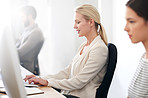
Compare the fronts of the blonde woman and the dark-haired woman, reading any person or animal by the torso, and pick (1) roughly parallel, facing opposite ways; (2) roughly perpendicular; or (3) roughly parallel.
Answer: roughly parallel

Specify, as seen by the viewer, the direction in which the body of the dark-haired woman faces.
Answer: to the viewer's left

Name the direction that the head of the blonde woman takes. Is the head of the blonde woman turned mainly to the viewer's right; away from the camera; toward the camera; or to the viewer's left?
to the viewer's left

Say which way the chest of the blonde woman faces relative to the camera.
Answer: to the viewer's left

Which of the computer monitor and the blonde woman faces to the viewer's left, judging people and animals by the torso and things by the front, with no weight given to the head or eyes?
the blonde woman

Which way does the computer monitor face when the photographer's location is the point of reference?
facing to the right of the viewer

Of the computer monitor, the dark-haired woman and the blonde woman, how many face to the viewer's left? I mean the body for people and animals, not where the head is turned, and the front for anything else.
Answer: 2

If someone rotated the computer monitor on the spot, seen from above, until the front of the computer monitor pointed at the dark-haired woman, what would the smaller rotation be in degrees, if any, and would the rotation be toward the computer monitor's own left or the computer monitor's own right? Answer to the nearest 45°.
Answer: approximately 45° to the computer monitor's own right

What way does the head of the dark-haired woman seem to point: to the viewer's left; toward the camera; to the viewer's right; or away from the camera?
to the viewer's left

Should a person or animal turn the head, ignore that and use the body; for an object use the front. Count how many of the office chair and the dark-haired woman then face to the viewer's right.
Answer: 0

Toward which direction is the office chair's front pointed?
to the viewer's left

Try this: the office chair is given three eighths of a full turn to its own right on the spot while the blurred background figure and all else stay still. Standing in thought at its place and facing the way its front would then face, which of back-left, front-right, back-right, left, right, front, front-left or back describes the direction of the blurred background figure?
left

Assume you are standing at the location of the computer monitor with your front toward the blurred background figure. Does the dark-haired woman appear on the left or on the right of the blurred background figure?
right
